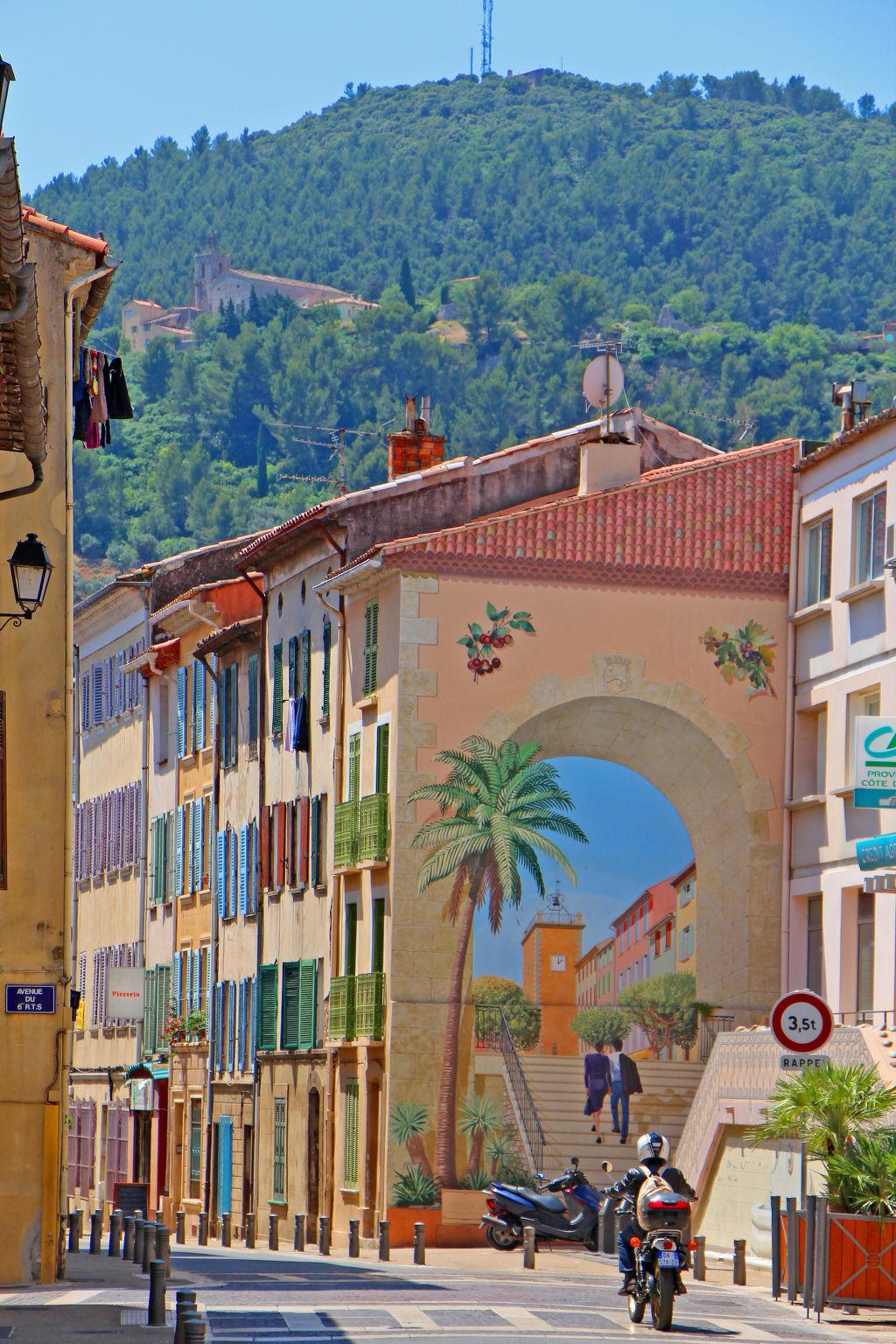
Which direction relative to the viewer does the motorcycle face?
away from the camera

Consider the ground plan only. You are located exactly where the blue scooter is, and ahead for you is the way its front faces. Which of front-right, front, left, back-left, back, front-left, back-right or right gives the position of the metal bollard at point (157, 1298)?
right

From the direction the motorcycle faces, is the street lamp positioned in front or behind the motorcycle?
behind

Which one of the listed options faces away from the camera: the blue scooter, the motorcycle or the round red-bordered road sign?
the motorcycle

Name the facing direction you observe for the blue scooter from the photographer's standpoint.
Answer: facing to the right of the viewer

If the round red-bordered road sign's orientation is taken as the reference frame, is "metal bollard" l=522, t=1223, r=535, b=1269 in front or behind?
behind

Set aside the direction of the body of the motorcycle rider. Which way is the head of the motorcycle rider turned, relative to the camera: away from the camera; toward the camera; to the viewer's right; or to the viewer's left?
away from the camera

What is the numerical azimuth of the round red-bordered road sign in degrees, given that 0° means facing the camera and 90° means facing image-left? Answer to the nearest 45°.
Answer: approximately 0°
